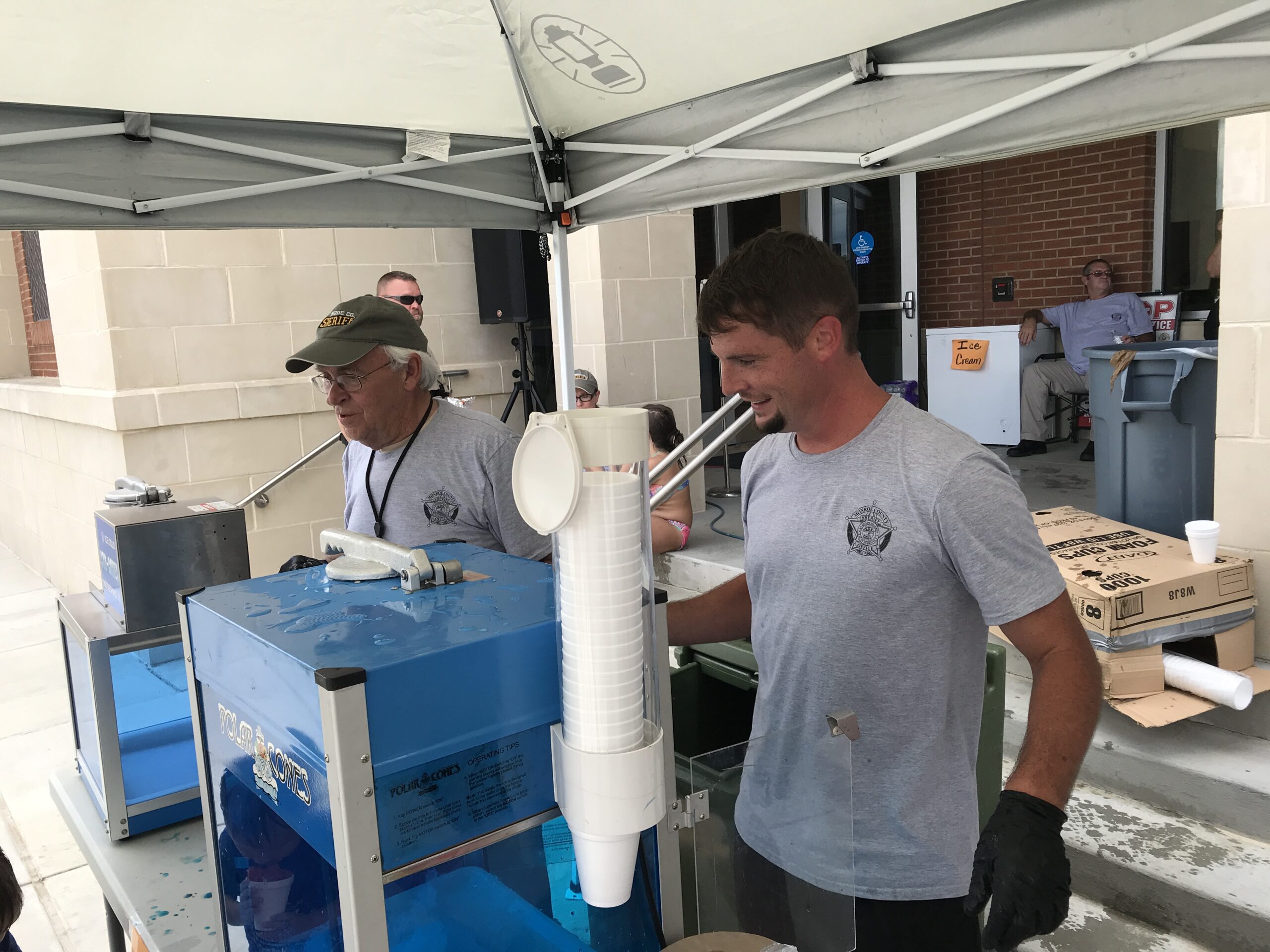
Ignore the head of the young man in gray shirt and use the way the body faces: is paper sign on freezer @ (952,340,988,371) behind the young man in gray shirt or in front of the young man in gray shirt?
behind

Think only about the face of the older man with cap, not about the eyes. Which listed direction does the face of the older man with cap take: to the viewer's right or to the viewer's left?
to the viewer's left

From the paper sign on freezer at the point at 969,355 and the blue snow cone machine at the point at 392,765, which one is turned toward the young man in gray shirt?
the paper sign on freezer

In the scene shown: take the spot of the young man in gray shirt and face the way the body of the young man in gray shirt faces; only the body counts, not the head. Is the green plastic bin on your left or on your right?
on your right

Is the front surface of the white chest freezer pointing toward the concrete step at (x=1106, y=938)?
yes

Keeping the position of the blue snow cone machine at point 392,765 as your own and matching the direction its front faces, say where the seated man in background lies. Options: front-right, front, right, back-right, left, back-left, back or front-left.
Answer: back

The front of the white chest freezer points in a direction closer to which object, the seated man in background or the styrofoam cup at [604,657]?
the styrofoam cup

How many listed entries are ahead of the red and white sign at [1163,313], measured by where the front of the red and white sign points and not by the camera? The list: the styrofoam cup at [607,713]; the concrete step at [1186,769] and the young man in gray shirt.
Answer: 3

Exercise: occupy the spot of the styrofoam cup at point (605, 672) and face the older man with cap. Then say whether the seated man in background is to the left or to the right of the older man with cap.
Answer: right

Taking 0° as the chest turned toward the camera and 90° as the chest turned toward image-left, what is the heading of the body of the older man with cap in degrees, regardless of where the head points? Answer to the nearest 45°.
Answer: approximately 45°

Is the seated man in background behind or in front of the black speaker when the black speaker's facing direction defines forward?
behind
